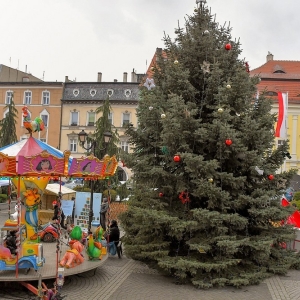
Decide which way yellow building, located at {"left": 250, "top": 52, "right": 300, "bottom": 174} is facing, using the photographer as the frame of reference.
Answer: facing the viewer

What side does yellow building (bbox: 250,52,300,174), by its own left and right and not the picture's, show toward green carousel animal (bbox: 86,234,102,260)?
front

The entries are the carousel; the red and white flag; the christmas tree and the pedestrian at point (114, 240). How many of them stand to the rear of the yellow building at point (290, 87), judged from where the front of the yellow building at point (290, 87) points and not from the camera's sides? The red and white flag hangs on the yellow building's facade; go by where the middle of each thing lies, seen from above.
0

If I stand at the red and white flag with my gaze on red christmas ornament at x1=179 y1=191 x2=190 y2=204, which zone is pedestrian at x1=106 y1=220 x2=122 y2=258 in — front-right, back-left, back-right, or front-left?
front-right

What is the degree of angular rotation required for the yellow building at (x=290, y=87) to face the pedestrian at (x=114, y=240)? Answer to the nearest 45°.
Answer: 0° — it already faces them

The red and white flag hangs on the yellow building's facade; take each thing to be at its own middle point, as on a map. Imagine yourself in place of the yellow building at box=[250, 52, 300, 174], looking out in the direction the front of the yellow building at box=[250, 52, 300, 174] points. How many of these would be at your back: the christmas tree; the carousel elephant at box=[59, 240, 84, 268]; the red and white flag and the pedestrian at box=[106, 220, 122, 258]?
0

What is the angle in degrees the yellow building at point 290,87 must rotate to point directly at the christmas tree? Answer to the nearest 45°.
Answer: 0° — it already faces it

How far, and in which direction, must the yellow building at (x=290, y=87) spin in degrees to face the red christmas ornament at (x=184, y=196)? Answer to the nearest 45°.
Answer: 0° — it already faces it

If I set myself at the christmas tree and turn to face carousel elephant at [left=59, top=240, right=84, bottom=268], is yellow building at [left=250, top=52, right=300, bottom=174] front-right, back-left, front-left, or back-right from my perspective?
back-right

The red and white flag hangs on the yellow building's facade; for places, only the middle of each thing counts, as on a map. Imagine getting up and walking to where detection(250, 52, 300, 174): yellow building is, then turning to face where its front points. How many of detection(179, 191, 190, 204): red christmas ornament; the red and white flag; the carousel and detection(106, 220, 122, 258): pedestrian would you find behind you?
0

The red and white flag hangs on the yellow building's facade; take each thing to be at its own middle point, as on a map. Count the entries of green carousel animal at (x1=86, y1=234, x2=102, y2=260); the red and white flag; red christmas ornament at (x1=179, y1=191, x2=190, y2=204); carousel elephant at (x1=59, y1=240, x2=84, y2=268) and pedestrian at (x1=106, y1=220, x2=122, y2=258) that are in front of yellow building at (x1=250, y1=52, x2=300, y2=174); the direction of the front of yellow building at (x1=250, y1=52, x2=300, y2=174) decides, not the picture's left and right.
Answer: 5

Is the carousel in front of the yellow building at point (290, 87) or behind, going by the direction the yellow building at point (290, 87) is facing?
in front

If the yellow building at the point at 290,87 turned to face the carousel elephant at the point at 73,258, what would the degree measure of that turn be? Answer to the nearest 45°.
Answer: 0° — it already faces it
